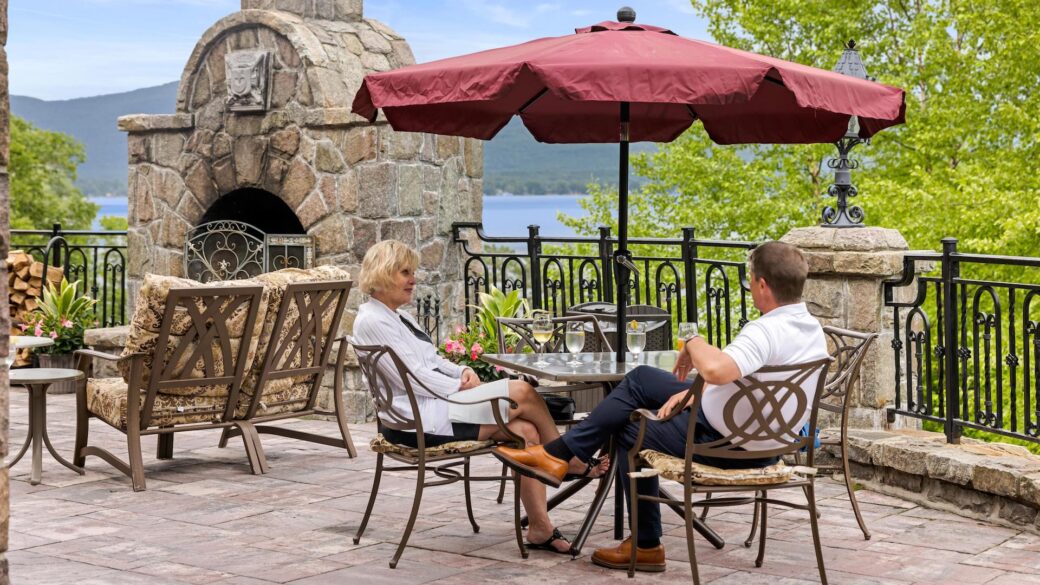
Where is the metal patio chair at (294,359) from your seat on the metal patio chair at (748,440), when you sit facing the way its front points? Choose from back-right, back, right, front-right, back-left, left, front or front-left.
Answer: front

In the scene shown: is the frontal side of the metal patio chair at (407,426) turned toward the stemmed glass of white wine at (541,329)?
yes

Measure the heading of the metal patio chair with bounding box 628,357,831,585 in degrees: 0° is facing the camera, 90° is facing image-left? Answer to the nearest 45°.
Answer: approximately 135°

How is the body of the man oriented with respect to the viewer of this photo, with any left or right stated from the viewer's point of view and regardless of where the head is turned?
facing away from the viewer and to the left of the viewer

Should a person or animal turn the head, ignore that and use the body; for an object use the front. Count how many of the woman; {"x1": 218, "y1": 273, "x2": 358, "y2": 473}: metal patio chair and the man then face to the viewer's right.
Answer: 1

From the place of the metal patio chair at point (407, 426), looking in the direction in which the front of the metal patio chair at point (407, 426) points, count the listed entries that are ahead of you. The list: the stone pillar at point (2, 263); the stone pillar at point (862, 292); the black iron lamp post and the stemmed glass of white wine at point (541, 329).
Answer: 3

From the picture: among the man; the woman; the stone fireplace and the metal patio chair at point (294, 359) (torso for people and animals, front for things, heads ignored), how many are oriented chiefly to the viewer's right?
1

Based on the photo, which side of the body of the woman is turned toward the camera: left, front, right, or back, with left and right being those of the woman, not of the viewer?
right

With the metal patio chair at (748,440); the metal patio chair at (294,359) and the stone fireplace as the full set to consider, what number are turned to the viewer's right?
0

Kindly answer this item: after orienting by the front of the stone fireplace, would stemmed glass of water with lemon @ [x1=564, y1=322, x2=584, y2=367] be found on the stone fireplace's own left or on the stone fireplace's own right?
on the stone fireplace's own left
